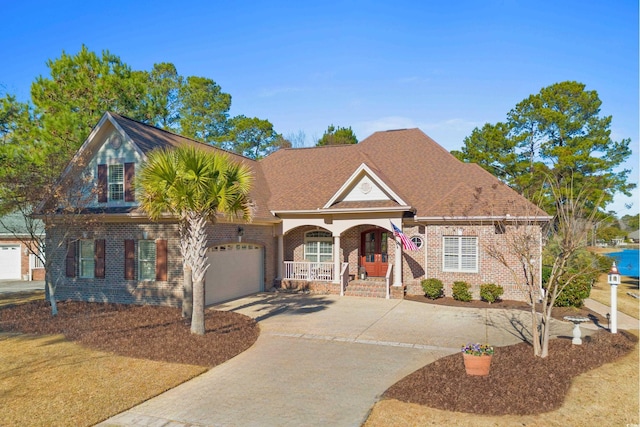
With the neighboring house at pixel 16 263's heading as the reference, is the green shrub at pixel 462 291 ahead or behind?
ahead

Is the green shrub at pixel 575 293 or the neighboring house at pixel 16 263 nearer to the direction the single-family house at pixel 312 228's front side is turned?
the green shrub

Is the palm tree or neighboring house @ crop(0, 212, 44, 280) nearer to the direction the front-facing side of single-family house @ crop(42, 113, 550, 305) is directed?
the palm tree

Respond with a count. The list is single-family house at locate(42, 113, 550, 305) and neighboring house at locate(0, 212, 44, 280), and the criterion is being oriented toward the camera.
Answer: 2

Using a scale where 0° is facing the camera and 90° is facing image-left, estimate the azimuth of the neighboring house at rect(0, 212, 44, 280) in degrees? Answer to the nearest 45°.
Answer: approximately 0°

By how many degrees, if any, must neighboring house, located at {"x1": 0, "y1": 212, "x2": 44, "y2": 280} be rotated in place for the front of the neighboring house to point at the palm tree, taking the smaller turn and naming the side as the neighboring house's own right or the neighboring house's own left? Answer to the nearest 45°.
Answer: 0° — it already faces it

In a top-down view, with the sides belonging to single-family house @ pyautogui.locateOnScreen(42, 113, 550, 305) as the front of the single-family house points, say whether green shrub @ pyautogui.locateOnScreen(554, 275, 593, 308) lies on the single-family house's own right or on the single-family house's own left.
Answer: on the single-family house's own left

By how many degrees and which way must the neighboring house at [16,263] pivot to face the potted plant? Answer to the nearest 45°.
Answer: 0° — it already faces it

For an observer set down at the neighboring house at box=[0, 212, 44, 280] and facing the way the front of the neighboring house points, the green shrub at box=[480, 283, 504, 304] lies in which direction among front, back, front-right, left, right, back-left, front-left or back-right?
front-left

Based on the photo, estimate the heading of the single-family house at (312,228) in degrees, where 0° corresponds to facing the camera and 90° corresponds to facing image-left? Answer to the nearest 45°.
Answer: approximately 0°
